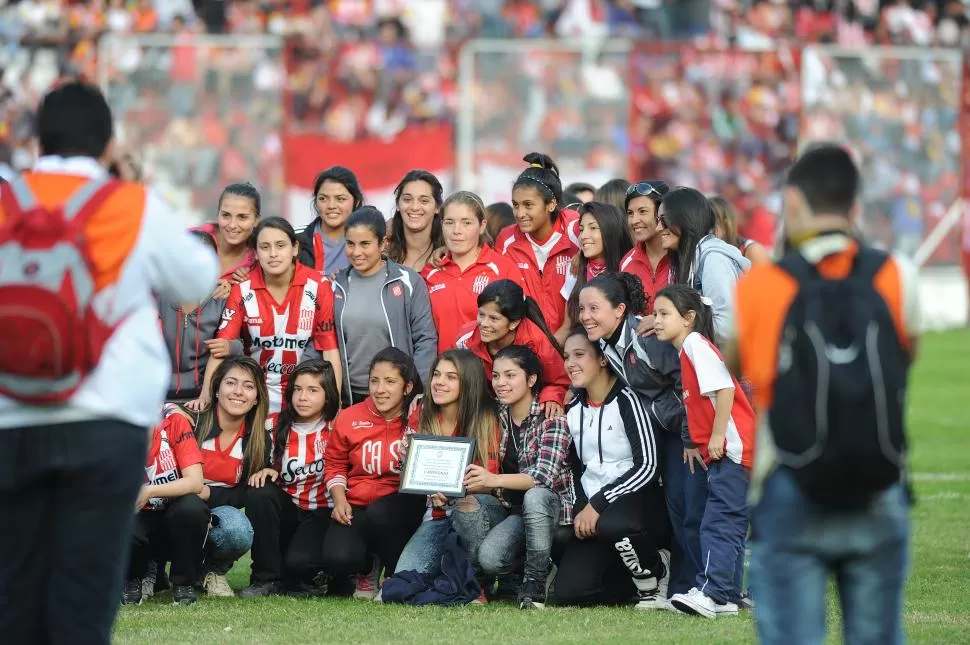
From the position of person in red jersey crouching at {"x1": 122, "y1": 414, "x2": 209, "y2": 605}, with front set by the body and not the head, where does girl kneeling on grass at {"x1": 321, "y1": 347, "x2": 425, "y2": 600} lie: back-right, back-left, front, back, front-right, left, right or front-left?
back-left

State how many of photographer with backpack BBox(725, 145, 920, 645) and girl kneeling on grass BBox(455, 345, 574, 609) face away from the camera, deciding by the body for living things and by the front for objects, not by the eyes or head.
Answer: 1

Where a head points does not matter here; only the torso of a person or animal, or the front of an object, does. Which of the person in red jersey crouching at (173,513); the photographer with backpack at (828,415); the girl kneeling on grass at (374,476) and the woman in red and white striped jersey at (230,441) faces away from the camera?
the photographer with backpack

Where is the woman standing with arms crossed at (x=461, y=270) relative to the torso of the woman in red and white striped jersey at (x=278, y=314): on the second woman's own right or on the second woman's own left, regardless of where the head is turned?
on the second woman's own left

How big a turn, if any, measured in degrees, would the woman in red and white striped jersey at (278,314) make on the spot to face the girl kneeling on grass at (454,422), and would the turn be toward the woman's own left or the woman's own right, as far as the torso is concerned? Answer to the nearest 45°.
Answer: approximately 45° to the woman's own left

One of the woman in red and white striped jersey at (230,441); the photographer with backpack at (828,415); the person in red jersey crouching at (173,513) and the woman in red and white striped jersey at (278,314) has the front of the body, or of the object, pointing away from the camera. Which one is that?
the photographer with backpack

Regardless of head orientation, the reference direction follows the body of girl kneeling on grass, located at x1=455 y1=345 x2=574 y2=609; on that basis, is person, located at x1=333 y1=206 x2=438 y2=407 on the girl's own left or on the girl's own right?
on the girl's own right

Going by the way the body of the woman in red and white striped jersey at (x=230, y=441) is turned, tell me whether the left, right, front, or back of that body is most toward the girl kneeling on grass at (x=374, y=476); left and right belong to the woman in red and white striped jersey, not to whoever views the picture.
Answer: left
